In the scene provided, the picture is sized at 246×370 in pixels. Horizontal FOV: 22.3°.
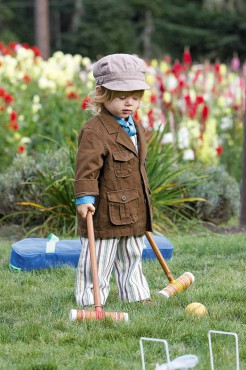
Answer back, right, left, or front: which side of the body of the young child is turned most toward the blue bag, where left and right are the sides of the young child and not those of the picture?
back

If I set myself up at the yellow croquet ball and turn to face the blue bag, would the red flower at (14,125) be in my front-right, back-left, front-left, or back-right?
front-right

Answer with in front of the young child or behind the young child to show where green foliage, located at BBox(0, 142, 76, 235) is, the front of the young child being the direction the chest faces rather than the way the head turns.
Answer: behind

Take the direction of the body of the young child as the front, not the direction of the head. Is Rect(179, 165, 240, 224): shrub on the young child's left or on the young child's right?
on the young child's left

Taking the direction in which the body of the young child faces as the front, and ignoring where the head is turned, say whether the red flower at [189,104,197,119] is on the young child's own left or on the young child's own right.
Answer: on the young child's own left

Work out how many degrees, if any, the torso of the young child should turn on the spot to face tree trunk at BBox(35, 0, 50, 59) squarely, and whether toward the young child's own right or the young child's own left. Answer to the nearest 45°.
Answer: approximately 135° to the young child's own left

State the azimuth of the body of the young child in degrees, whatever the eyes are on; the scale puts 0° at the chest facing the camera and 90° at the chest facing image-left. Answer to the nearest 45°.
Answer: approximately 315°

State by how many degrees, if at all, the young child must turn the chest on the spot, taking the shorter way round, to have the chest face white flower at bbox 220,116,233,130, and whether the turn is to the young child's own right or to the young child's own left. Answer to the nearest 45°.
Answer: approximately 135° to the young child's own left

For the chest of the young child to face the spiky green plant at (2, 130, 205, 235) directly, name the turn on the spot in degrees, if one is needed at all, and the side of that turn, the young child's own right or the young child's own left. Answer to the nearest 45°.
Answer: approximately 135° to the young child's own left

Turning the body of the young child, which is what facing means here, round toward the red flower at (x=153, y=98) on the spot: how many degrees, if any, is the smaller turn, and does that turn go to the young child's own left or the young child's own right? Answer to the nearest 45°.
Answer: approximately 135° to the young child's own left

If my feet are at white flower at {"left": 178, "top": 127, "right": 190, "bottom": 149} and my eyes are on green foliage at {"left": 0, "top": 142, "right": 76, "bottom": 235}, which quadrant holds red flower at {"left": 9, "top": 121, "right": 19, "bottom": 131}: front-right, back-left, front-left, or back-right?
front-right
